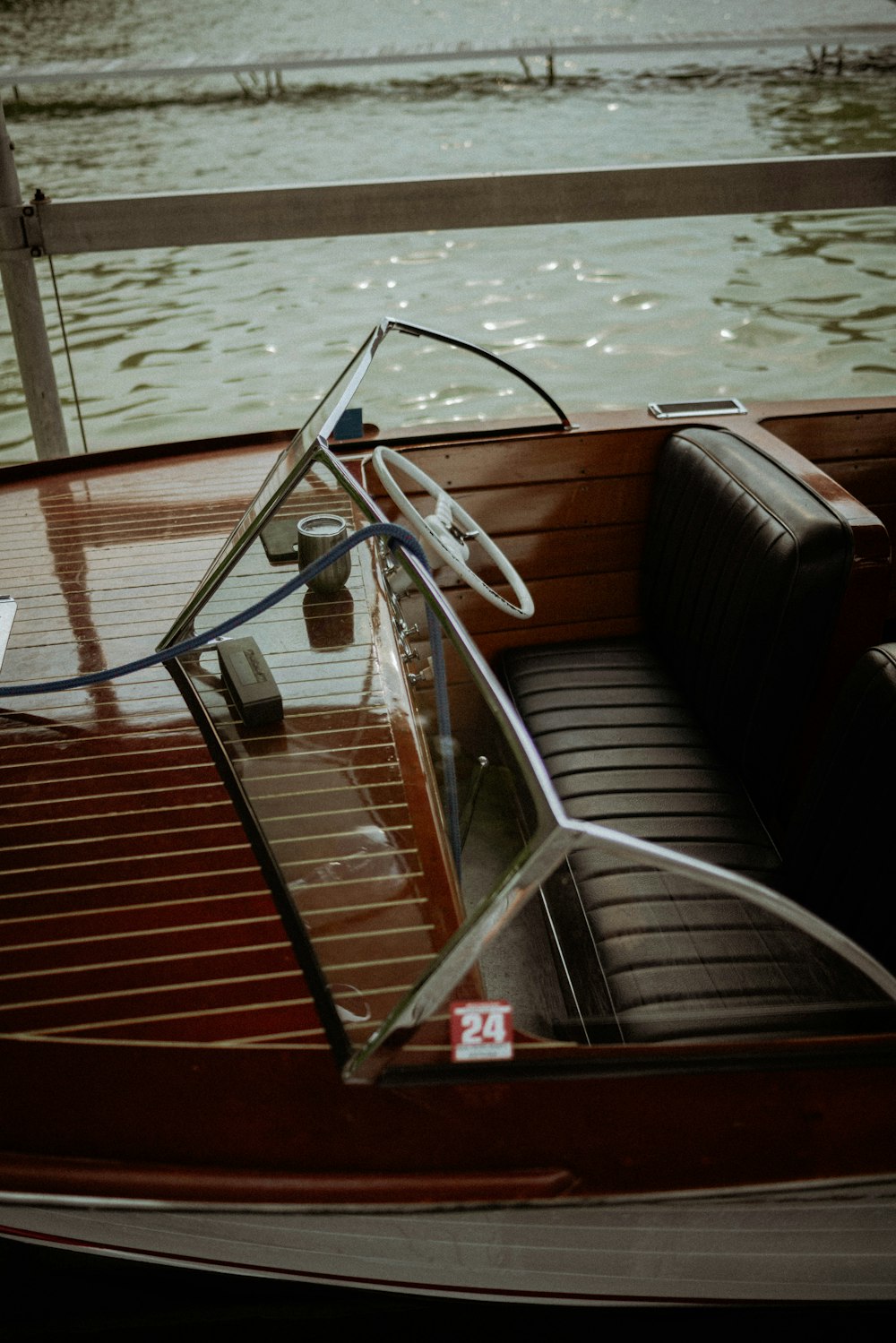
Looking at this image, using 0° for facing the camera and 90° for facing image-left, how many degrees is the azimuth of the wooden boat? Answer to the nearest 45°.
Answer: approximately 90°

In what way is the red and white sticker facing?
toward the camera

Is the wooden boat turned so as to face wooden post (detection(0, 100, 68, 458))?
no
